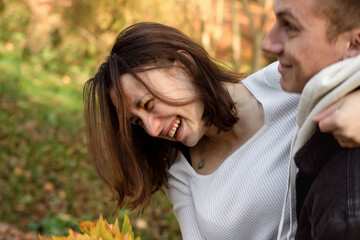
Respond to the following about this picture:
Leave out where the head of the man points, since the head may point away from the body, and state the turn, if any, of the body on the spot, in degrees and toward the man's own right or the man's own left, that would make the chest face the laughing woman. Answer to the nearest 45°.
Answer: approximately 45° to the man's own right

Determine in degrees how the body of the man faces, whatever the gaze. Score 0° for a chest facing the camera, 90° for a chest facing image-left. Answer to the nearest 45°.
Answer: approximately 90°
